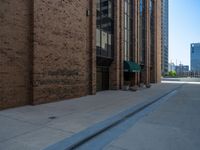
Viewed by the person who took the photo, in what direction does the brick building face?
facing the viewer and to the right of the viewer
